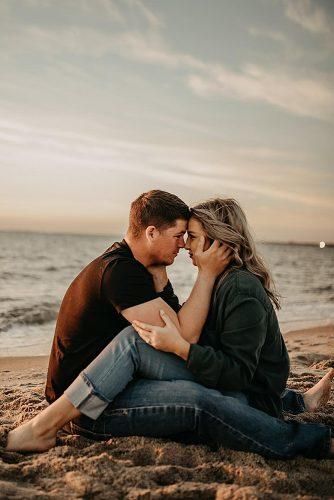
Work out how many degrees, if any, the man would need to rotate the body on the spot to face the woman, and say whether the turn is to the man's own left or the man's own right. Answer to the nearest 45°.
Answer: approximately 45° to the man's own right

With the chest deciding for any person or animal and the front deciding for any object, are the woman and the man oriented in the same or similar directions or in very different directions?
very different directions

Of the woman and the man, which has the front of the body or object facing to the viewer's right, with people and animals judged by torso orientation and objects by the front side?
the man

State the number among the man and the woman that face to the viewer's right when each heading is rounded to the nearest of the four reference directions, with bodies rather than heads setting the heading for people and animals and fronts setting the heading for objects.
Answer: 1

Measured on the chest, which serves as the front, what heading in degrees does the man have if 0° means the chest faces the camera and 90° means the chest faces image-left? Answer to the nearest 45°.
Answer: approximately 270°

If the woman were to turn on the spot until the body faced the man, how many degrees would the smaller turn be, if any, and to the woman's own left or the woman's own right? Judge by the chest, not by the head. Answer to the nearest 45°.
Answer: approximately 45° to the woman's own right

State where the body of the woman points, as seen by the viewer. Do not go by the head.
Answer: to the viewer's left
